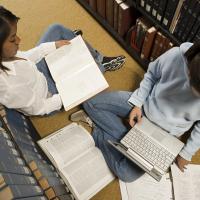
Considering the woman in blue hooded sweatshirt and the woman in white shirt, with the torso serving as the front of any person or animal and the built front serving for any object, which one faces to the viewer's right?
the woman in white shirt

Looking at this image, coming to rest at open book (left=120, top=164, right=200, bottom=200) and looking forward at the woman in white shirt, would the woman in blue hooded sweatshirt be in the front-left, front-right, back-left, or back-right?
front-right

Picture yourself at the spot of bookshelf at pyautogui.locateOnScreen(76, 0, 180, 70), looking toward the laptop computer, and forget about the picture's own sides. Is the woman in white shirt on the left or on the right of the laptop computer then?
right

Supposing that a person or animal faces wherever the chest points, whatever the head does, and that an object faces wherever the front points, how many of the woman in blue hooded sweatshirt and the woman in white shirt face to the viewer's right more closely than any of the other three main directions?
1

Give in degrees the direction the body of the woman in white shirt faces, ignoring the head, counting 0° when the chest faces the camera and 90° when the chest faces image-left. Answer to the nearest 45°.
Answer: approximately 270°

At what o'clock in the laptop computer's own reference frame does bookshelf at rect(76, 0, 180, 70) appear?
The bookshelf is roughly at 10 o'clock from the laptop computer.

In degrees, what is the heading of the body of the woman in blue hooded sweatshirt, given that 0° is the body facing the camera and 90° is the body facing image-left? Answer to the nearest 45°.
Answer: approximately 45°

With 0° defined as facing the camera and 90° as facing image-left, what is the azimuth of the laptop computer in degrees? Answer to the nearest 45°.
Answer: approximately 225°

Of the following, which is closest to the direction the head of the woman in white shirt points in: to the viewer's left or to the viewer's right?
to the viewer's right
